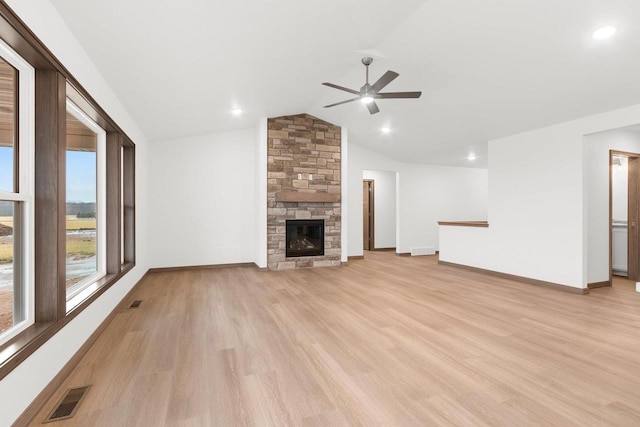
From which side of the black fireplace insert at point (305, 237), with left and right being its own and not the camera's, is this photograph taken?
front

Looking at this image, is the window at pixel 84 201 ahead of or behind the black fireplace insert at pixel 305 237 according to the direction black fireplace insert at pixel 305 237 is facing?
ahead

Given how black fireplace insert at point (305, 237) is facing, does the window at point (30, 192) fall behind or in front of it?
in front

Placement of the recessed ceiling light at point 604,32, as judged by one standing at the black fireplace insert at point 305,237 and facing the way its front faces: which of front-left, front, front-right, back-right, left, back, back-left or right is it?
front-left

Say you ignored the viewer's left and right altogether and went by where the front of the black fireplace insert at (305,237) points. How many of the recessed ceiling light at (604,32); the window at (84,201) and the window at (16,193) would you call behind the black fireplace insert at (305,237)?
0
